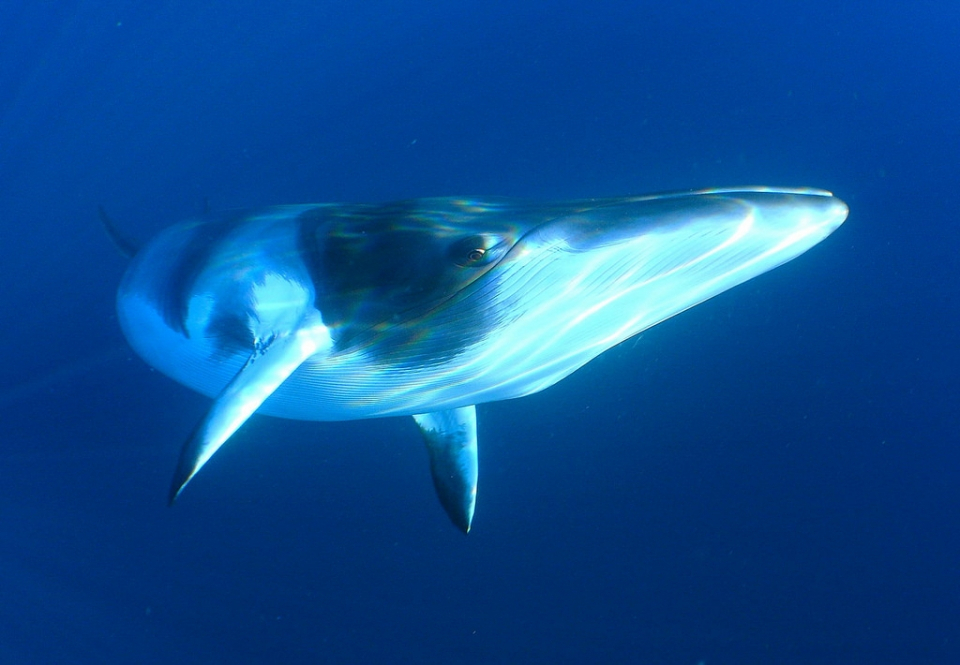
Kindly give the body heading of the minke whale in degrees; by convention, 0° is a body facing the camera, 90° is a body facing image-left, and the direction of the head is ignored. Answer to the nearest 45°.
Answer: approximately 315°
